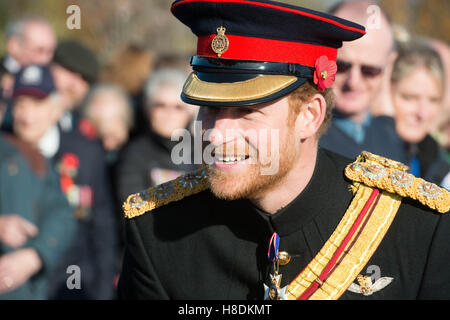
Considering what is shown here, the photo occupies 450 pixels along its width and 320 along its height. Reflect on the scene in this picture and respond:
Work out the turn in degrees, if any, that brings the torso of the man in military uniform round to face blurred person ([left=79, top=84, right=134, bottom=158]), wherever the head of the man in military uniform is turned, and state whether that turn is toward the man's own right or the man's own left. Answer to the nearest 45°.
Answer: approximately 90° to the man's own right

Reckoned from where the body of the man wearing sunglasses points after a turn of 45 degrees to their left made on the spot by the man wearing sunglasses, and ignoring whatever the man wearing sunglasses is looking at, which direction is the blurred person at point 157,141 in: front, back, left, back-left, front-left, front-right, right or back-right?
back-right

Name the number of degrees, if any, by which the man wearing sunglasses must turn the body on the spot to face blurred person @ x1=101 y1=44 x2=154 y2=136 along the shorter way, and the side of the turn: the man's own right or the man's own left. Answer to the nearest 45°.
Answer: approximately 90° to the man's own right

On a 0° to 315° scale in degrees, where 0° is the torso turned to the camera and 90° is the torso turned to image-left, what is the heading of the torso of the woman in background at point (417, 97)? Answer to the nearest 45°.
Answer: approximately 0°

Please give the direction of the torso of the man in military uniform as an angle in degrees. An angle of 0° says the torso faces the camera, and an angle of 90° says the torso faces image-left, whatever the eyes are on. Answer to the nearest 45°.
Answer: approximately 45°

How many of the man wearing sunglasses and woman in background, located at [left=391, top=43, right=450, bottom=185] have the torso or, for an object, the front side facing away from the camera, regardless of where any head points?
0

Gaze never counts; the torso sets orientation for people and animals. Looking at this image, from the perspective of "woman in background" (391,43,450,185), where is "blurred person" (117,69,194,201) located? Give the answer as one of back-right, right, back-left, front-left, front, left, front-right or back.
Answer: right

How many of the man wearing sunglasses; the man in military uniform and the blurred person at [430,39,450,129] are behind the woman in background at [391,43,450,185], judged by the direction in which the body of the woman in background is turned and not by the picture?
1

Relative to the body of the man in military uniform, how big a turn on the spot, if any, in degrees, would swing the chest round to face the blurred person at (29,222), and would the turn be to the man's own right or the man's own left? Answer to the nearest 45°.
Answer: approximately 90° to the man's own right

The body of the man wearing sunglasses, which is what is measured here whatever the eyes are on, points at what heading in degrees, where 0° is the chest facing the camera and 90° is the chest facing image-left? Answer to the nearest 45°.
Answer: approximately 45°

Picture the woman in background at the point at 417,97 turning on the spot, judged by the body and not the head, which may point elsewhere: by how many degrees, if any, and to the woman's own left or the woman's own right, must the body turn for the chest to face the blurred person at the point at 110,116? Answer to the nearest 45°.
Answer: approximately 90° to the woman's own right

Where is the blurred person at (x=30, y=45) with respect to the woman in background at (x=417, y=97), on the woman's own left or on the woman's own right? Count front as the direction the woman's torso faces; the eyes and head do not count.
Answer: on the woman's own right

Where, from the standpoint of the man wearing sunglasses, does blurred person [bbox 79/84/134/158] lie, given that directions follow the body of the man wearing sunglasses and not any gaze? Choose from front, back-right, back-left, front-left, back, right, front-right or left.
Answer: right

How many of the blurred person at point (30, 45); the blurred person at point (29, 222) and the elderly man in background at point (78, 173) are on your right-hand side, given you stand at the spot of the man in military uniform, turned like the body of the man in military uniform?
3

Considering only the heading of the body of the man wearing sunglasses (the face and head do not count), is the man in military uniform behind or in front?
in front
